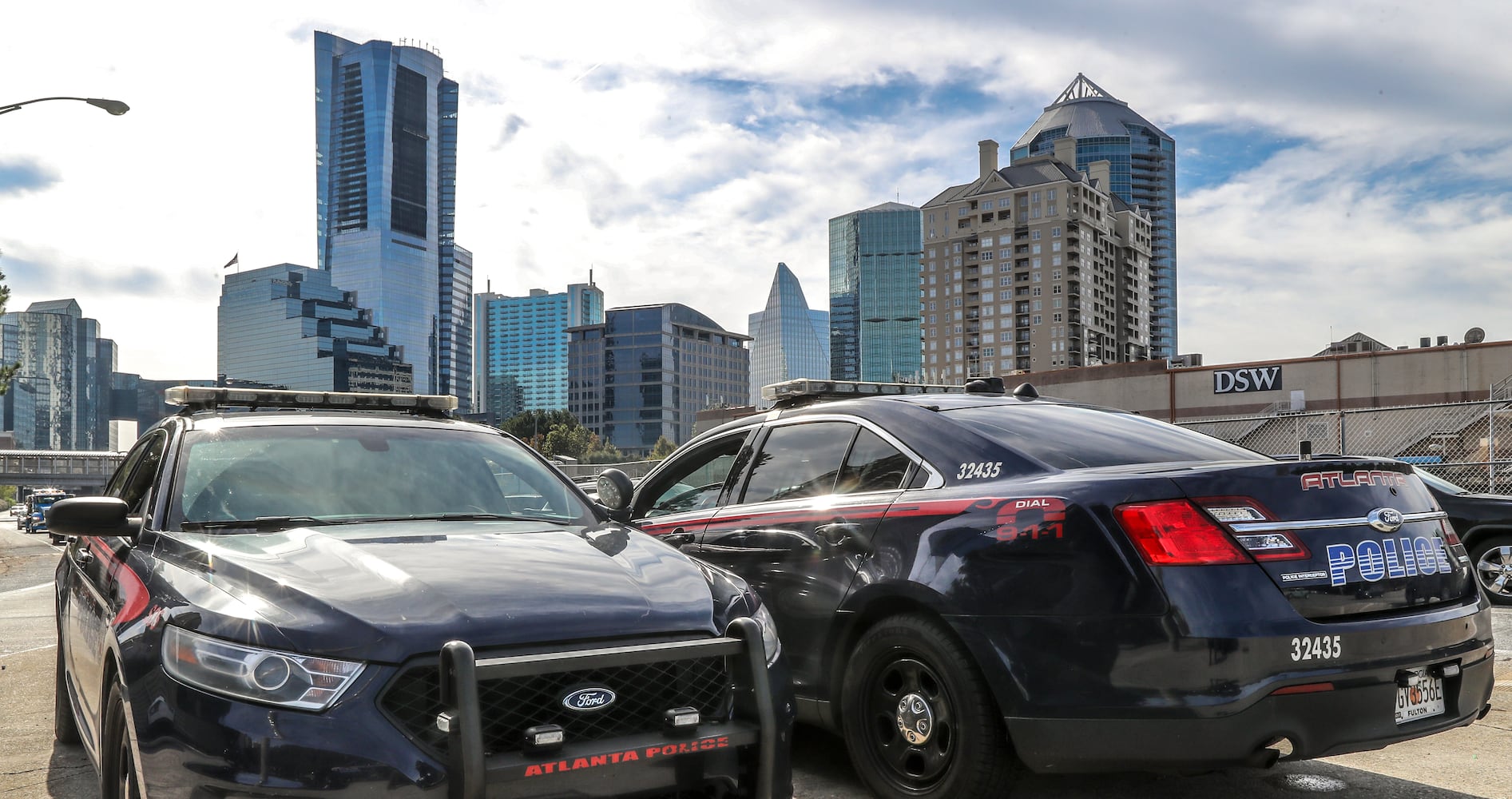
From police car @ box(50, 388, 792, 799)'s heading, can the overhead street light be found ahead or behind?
behind

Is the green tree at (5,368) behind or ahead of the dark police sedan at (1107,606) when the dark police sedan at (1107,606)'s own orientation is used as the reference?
ahead

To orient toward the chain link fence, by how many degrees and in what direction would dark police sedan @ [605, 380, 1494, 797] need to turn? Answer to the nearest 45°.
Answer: approximately 45° to its right

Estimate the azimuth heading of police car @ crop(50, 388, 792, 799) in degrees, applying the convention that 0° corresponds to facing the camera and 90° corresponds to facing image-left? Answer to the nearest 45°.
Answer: approximately 315°

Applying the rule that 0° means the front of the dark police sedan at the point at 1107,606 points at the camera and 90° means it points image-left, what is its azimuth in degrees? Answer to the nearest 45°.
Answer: approximately 135°

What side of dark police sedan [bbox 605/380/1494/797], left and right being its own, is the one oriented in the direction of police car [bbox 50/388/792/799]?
left

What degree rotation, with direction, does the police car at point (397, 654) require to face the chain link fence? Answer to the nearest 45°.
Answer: approximately 90° to its left

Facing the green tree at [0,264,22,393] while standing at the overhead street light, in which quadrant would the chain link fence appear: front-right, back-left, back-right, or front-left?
back-right
